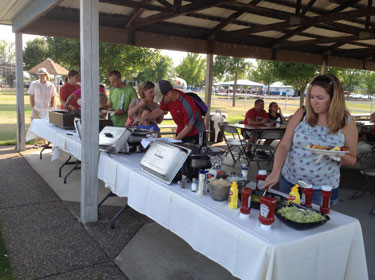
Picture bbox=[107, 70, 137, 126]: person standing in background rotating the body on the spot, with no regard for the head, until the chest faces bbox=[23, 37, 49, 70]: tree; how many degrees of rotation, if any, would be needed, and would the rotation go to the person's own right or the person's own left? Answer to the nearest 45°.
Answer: approximately 135° to the person's own right

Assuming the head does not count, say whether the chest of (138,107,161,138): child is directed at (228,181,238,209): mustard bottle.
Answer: no

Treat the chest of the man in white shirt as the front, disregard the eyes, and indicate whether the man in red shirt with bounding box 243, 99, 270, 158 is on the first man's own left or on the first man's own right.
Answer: on the first man's own left

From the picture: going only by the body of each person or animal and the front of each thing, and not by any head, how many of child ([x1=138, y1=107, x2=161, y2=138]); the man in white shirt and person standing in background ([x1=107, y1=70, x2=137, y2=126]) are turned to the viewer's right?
0

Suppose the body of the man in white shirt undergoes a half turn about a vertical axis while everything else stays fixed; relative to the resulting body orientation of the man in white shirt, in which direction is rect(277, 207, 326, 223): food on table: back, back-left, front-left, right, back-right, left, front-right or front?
back

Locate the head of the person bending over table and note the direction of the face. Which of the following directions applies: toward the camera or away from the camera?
toward the camera

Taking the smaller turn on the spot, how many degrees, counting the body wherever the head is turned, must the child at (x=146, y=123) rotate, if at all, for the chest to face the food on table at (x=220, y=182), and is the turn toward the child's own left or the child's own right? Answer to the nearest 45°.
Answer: approximately 45° to the child's own left

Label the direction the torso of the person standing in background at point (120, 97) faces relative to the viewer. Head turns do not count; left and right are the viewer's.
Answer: facing the viewer and to the left of the viewer

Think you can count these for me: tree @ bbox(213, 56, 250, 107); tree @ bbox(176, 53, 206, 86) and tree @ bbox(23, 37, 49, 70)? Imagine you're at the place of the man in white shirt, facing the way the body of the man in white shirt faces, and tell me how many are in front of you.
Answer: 0

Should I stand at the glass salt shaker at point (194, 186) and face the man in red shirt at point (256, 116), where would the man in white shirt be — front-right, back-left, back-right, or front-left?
front-left

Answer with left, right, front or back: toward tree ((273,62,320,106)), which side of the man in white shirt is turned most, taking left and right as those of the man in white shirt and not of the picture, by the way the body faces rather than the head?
left

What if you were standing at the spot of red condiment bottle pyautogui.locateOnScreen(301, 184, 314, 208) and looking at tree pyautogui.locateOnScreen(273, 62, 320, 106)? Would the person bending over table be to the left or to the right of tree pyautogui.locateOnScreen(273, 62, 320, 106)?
left

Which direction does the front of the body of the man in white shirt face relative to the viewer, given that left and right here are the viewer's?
facing the viewer

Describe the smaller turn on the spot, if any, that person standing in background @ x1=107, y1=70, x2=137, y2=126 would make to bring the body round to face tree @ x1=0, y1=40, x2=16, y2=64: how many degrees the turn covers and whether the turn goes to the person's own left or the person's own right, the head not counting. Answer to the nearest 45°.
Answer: approximately 135° to the person's own right

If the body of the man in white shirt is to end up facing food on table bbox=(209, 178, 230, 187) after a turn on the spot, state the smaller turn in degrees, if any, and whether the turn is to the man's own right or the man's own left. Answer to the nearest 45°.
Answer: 0° — they already face it

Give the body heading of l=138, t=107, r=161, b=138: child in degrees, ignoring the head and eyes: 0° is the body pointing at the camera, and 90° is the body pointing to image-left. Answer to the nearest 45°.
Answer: approximately 45°

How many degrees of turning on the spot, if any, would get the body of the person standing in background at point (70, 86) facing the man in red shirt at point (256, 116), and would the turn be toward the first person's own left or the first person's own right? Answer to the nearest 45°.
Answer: approximately 45° to the first person's own left

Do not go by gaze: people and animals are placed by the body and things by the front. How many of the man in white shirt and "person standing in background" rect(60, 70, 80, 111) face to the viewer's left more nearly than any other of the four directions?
0
